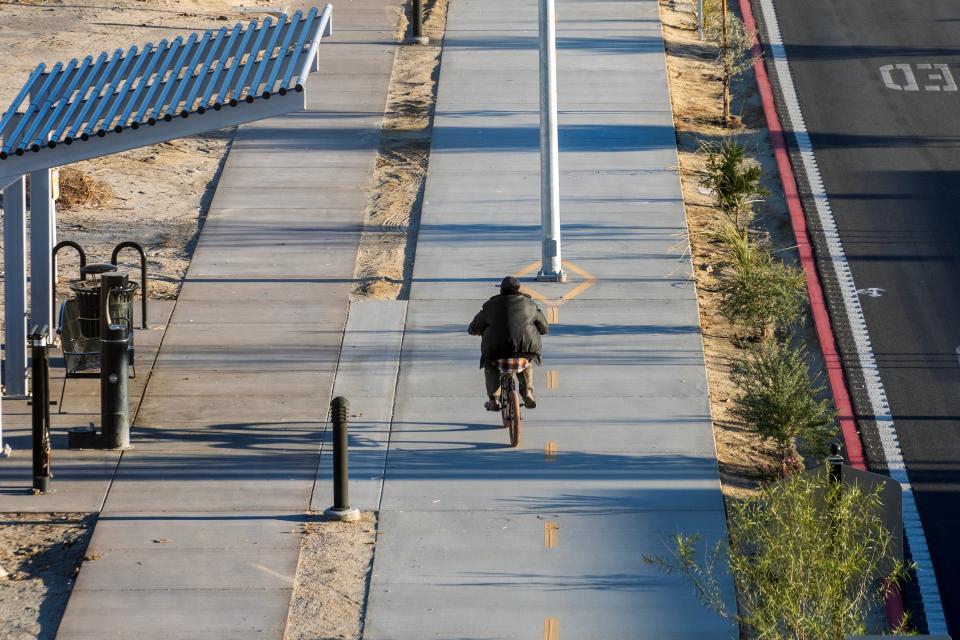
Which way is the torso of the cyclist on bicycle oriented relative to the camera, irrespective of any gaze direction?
away from the camera

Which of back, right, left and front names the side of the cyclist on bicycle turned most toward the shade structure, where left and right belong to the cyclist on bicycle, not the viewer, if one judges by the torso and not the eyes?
left

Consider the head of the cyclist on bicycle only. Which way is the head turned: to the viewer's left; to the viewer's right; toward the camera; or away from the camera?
away from the camera

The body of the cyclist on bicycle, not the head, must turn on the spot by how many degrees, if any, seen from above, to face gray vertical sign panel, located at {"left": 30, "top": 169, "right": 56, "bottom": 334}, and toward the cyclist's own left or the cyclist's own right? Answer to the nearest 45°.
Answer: approximately 90° to the cyclist's own left

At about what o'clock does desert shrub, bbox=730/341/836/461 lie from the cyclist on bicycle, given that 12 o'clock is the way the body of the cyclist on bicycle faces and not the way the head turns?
The desert shrub is roughly at 3 o'clock from the cyclist on bicycle.
